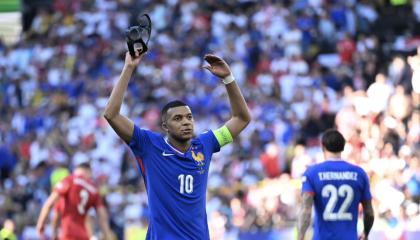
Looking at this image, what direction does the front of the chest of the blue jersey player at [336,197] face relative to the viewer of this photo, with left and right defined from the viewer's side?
facing away from the viewer

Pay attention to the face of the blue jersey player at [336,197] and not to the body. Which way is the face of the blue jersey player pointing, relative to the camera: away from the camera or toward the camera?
away from the camera

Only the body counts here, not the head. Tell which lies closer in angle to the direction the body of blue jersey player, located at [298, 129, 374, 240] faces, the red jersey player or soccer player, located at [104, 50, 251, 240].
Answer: the red jersey player

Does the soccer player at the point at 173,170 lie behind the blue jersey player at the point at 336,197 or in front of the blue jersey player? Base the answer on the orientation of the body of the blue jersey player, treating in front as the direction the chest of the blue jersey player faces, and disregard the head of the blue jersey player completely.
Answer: behind

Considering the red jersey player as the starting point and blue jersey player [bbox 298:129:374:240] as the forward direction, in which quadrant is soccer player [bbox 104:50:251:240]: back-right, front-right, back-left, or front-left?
front-right

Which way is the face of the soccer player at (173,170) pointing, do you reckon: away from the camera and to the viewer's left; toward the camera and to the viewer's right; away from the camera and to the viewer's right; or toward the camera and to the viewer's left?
toward the camera and to the viewer's right
